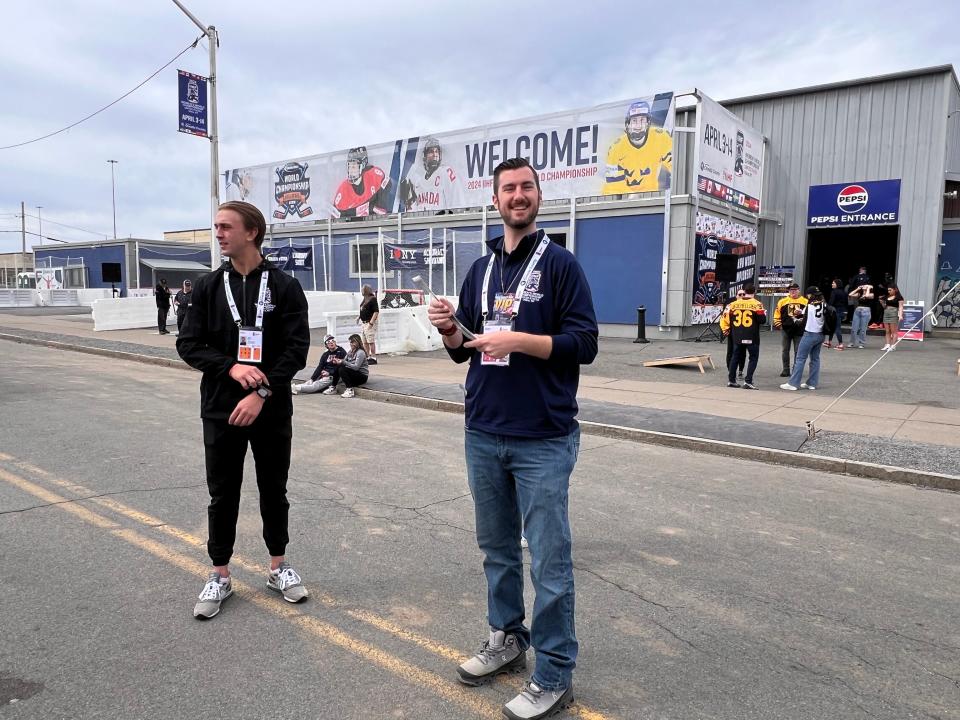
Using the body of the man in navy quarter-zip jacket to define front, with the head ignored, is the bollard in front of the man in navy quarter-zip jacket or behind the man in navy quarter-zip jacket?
behind

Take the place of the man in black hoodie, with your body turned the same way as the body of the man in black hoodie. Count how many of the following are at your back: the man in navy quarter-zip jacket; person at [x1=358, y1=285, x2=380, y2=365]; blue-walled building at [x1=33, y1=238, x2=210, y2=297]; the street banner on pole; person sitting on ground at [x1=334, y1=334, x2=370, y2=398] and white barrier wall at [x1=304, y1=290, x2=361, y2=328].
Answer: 5

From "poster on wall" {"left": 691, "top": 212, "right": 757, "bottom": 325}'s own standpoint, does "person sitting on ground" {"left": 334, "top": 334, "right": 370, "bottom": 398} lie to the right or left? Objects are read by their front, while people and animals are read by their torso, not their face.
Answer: on its right

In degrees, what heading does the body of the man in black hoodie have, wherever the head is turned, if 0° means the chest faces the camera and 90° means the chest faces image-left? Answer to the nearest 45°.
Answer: approximately 0°
